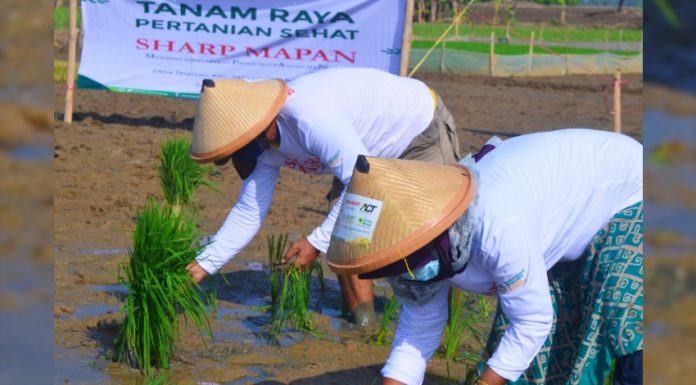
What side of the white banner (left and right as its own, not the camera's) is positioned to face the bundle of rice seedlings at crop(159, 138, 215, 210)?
front

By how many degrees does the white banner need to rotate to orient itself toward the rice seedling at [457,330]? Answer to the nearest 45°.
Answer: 0° — it already faces it

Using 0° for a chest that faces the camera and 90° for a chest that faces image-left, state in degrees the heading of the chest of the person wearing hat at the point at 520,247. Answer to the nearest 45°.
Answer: approximately 45°

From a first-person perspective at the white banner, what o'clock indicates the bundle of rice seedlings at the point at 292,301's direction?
The bundle of rice seedlings is roughly at 12 o'clock from the white banner.

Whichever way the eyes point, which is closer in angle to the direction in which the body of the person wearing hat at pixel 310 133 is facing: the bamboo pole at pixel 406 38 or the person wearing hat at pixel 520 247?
the person wearing hat

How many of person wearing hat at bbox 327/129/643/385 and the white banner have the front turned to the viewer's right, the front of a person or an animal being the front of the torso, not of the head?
0

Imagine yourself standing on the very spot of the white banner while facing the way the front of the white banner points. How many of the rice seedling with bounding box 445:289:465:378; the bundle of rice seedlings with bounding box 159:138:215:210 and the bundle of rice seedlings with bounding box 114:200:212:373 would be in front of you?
3
